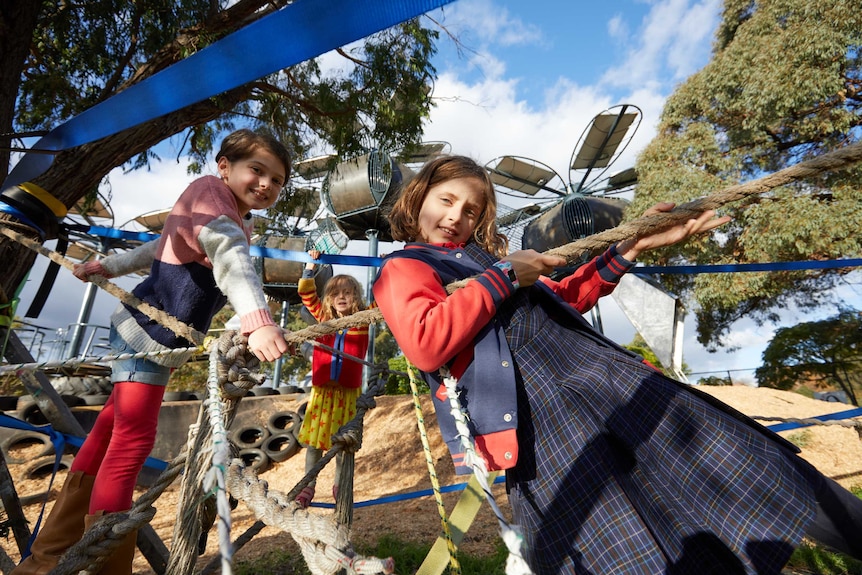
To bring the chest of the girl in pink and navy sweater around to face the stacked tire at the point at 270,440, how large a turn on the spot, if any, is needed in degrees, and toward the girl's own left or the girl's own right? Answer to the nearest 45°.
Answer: approximately 135° to the girl's own left

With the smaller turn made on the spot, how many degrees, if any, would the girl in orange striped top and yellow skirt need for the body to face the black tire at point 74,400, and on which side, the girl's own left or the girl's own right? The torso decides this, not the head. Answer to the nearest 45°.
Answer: approximately 135° to the girl's own right

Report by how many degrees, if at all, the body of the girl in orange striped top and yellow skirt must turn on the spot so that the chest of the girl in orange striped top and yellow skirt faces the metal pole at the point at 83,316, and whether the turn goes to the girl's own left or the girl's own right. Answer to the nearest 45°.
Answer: approximately 135° to the girl's own right

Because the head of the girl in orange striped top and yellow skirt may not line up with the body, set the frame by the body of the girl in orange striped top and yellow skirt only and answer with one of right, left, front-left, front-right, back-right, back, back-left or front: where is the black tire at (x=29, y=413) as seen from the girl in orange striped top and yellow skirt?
back-right

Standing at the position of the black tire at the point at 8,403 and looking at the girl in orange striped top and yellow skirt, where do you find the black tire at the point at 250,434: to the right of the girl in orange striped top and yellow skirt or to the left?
left

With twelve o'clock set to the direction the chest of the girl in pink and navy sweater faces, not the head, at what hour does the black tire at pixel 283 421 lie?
The black tire is roughly at 8 o'clock from the girl in pink and navy sweater.

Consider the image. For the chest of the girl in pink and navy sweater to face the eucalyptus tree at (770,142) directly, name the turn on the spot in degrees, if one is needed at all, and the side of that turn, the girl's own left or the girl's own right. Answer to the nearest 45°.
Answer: approximately 45° to the girl's own left

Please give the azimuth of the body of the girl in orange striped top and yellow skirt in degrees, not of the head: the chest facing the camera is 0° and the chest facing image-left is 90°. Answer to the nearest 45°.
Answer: approximately 0°

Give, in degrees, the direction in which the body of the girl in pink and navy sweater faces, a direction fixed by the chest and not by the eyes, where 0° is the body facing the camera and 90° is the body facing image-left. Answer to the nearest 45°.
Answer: approximately 315°
